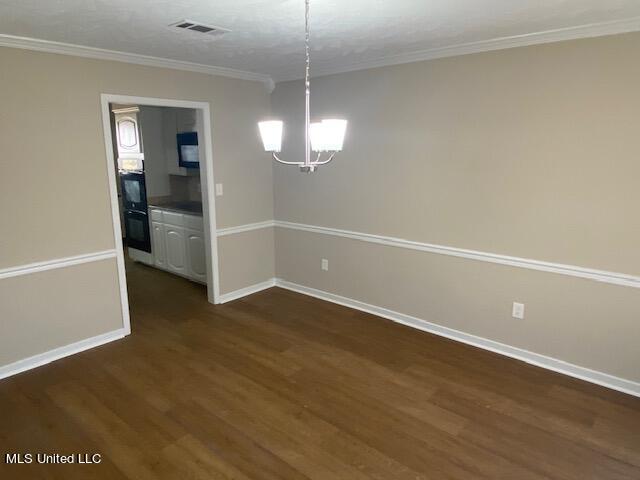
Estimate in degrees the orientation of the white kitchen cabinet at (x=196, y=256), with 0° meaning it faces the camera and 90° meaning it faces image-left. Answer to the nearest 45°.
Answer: approximately 45°

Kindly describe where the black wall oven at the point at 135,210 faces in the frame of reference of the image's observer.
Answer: facing the viewer and to the left of the viewer

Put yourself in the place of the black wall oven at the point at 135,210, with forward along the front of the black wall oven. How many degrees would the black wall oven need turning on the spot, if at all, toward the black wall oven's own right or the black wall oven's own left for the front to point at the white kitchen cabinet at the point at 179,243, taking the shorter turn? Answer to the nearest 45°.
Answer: approximately 90° to the black wall oven's own left

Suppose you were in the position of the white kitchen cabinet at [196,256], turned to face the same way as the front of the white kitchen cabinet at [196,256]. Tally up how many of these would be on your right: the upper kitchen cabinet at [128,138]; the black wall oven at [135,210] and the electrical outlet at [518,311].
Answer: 2

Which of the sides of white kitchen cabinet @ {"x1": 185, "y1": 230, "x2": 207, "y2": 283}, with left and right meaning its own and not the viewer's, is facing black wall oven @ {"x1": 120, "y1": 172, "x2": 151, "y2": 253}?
right

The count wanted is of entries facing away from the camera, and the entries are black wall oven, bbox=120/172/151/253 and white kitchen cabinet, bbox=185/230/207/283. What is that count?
0

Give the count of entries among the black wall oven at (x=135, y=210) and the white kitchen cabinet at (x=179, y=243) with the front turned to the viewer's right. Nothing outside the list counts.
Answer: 0

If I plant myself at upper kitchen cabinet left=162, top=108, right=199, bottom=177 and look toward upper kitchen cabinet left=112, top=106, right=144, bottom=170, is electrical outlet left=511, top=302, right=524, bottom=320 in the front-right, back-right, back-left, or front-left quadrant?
back-left

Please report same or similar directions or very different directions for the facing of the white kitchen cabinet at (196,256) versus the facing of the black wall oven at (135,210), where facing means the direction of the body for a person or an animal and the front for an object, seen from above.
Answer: same or similar directions

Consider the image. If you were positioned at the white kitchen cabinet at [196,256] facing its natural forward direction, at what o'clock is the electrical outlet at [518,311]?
The electrical outlet is roughly at 9 o'clock from the white kitchen cabinet.
